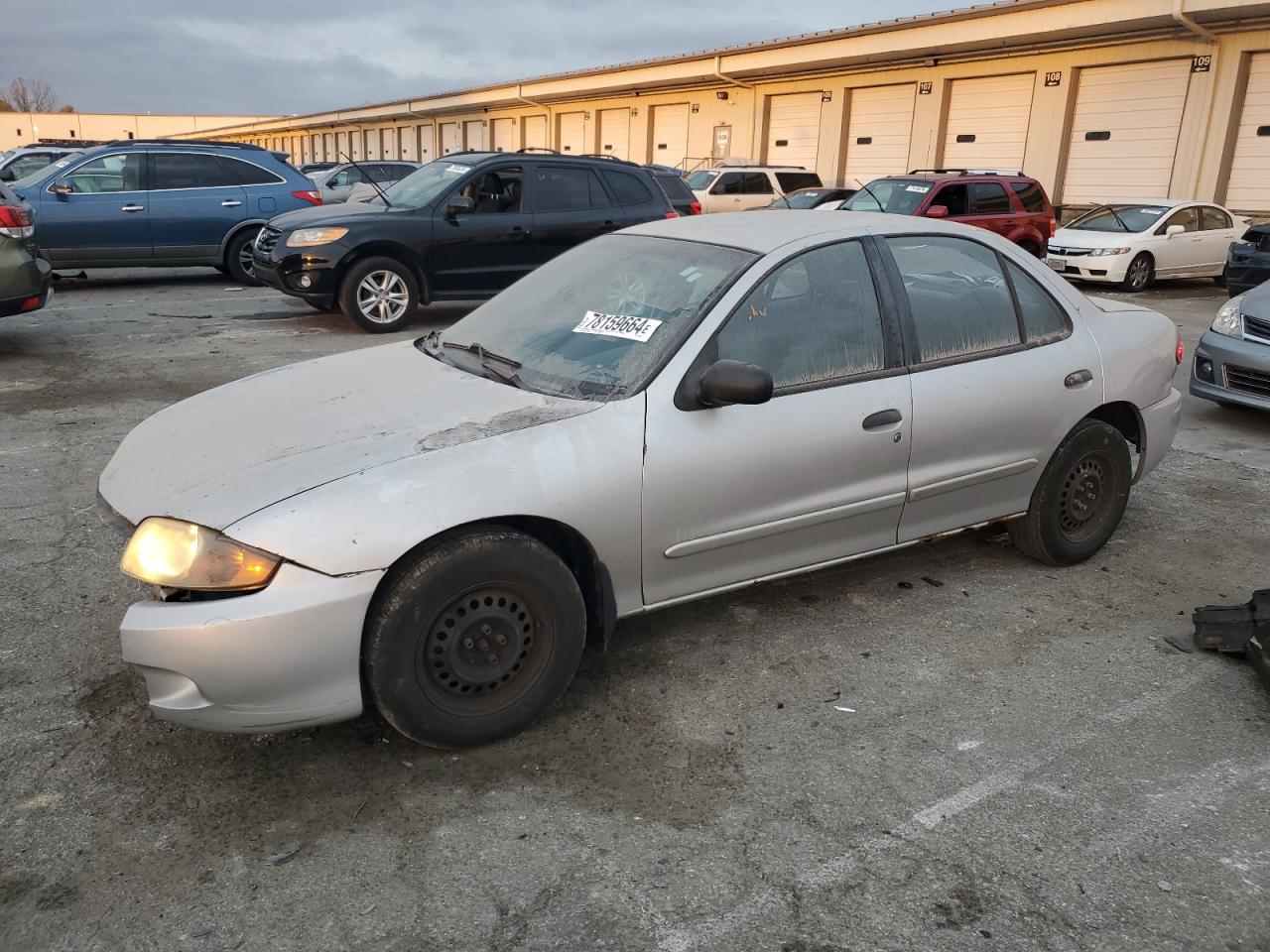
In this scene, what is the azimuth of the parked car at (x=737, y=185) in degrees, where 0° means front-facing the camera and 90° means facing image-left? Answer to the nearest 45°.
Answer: approximately 45°

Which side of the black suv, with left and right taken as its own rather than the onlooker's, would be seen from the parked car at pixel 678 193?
back

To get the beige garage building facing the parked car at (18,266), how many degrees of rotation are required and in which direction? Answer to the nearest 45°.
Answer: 0° — it already faces it

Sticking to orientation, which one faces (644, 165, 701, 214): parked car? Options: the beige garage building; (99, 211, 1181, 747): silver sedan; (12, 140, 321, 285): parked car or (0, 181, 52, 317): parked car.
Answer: the beige garage building

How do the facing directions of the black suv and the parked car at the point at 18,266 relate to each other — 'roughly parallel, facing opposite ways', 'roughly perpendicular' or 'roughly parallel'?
roughly perpendicular

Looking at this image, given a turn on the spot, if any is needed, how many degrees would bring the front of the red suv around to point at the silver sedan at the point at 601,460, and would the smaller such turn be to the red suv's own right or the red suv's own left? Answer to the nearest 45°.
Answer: approximately 45° to the red suv's own left

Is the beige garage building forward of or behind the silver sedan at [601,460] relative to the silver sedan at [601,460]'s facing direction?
behind

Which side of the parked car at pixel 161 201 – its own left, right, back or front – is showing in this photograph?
left

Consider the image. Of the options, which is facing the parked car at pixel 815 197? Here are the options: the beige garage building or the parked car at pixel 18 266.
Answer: the beige garage building

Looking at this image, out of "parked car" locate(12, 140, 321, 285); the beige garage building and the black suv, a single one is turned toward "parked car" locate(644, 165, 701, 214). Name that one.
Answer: the beige garage building

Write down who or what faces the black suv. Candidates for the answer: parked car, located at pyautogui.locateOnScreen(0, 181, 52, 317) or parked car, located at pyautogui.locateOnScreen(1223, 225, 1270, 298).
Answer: parked car, located at pyautogui.locateOnScreen(1223, 225, 1270, 298)

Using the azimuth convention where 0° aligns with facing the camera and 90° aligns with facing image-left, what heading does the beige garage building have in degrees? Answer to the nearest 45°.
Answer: approximately 45°
